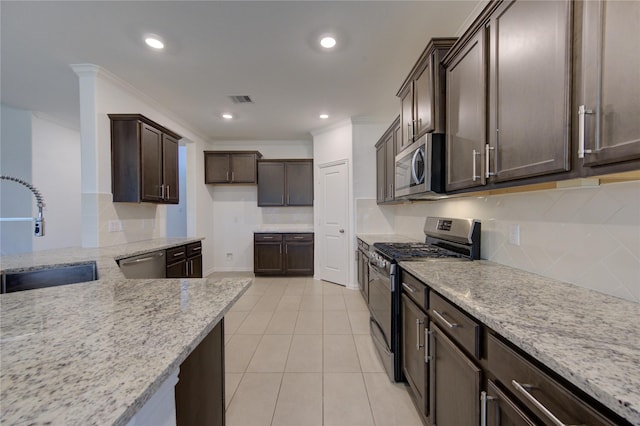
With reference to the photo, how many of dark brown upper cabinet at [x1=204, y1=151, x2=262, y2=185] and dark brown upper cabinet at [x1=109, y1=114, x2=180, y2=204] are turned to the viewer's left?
0

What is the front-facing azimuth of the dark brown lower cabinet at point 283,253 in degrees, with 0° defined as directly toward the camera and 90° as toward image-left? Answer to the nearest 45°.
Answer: approximately 0°

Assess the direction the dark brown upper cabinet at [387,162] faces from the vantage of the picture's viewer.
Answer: facing to the left of the viewer

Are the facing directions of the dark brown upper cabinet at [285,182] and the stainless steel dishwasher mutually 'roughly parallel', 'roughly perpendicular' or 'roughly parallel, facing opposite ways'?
roughly perpendicular

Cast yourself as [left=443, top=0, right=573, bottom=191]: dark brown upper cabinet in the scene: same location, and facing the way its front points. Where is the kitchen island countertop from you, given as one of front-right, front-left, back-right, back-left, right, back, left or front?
front

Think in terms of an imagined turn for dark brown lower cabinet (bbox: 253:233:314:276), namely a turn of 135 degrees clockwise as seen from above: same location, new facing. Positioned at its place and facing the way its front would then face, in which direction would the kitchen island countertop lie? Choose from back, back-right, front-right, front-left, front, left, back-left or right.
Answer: back-left

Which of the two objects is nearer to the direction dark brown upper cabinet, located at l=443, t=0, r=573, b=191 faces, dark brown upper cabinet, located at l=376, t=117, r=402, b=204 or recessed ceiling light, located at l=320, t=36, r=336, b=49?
the recessed ceiling light

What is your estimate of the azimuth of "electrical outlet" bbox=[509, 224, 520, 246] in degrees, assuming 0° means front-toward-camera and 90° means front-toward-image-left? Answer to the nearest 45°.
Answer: approximately 45°

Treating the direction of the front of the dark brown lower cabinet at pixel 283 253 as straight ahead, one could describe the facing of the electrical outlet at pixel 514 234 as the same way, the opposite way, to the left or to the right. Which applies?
to the right

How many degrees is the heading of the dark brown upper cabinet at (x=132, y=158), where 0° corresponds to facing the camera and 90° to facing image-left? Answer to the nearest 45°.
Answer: approximately 315°

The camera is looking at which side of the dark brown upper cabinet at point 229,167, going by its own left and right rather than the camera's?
front

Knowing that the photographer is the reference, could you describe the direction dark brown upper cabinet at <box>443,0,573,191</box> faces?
facing the viewer and to the left of the viewer

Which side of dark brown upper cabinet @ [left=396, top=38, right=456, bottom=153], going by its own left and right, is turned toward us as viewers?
left

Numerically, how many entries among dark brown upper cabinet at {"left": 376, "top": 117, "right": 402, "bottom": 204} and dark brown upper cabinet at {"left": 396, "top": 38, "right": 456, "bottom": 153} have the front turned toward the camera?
0

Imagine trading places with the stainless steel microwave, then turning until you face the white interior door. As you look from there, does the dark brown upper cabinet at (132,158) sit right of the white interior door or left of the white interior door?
left

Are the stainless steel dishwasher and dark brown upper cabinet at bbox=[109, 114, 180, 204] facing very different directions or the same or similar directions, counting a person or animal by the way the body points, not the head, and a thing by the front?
same or similar directions

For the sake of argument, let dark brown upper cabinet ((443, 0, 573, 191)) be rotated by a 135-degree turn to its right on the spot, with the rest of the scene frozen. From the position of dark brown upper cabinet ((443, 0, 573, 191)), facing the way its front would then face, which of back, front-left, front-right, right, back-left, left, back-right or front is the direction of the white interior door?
front-left

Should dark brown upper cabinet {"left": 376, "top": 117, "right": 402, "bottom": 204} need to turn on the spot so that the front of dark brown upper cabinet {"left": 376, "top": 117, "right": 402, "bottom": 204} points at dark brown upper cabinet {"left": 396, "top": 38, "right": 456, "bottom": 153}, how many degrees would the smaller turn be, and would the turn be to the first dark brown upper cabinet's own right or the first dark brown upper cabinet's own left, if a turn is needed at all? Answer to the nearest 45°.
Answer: approximately 90° to the first dark brown upper cabinet's own left

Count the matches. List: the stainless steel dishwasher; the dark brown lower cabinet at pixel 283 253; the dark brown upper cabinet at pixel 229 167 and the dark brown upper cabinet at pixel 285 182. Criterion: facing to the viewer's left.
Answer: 0
